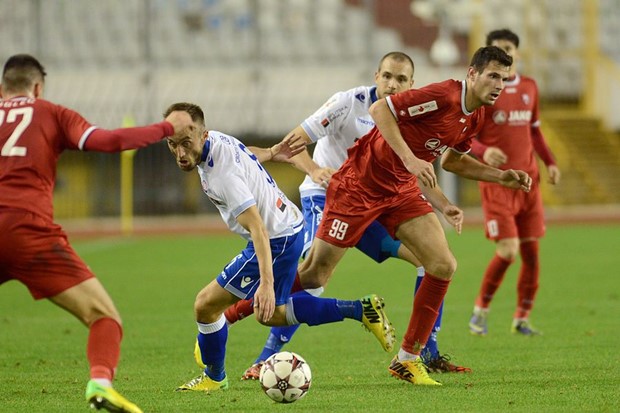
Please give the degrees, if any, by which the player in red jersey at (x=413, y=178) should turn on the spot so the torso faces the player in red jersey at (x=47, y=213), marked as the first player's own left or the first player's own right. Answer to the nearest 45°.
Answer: approximately 90° to the first player's own right

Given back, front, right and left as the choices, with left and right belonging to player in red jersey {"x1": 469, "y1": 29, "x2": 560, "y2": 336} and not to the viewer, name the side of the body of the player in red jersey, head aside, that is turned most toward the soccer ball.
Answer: front

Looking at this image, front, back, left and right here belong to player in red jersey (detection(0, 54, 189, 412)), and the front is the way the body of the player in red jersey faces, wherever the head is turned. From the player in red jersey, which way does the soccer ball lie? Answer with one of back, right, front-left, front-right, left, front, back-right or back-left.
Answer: front-right

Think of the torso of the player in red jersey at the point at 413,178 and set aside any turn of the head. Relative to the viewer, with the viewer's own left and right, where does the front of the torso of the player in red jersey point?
facing the viewer and to the right of the viewer

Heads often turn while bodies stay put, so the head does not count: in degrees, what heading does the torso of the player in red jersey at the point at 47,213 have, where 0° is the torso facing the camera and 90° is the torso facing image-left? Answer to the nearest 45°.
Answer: approximately 225°

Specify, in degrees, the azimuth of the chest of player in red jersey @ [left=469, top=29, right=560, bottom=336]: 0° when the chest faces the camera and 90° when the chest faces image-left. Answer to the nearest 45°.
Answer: approximately 0°

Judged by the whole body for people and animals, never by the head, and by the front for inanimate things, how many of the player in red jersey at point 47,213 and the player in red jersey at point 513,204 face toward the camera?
1

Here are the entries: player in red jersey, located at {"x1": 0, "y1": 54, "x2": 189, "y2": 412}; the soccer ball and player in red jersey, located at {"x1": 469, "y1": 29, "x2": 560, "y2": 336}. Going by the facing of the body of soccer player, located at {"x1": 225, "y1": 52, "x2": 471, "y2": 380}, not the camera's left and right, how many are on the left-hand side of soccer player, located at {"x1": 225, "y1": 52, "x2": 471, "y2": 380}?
1

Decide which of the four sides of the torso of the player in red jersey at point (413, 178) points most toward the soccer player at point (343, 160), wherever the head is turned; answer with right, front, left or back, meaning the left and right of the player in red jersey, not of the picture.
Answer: back

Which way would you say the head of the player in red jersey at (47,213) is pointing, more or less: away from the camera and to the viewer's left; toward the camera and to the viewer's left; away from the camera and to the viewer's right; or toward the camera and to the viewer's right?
away from the camera and to the viewer's right

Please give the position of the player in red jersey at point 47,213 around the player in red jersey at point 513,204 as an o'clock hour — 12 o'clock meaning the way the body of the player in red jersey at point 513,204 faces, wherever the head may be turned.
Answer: the player in red jersey at point 47,213 is roughly at 1 o'clock from the player in red jersey at point 513,204.

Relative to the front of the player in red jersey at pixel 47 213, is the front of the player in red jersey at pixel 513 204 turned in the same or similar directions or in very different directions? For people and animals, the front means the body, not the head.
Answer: very different directions

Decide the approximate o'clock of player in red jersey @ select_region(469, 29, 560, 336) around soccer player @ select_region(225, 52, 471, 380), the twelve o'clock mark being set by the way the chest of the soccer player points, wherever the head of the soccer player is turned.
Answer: The player in red jersey is roughly at 9 o'clock from the soccer player.
